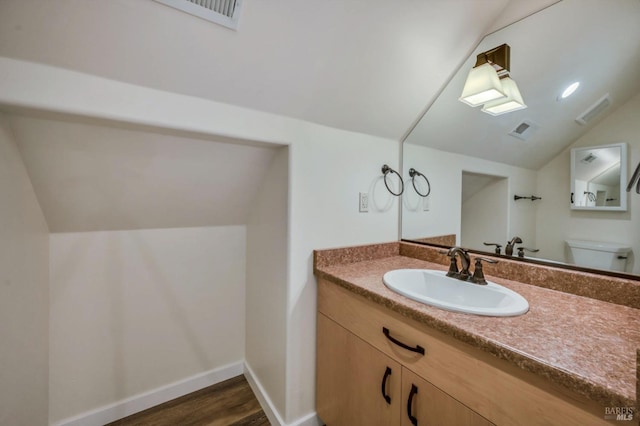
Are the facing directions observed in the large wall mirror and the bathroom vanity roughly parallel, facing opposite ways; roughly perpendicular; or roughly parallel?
roughly parallel

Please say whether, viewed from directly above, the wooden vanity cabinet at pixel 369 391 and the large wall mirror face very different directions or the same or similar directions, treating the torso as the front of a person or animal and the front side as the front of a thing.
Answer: same or similar directions

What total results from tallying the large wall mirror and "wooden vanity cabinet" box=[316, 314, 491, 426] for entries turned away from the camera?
0

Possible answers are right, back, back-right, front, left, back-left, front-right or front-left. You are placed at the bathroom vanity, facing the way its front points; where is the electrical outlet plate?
right

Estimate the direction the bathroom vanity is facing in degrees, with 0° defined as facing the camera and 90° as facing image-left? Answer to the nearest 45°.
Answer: approximately 45°
